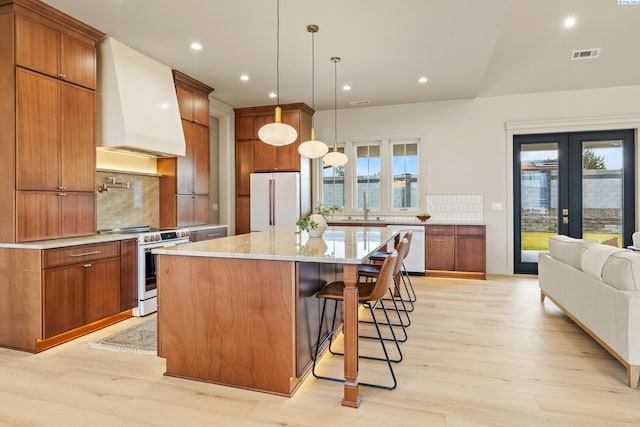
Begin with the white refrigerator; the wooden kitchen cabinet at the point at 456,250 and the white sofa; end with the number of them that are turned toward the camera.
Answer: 2

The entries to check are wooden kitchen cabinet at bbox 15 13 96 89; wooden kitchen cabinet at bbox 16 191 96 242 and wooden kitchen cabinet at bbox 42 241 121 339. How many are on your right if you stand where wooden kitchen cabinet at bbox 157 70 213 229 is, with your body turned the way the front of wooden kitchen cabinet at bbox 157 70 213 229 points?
3

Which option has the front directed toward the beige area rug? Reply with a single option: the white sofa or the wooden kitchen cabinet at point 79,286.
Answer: the wooden kitchen cabinet

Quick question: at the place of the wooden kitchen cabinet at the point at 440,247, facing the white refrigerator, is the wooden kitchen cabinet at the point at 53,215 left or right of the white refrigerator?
left

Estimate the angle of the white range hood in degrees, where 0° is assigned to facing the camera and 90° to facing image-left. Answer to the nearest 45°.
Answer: approximately 315°

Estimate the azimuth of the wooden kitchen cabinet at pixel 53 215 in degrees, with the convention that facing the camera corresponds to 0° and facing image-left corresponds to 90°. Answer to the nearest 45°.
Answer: approximately 315°

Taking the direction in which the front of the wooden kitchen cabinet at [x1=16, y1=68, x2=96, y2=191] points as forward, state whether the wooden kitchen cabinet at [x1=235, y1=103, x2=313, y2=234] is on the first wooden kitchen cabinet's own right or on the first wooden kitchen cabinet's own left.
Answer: on the first wooden kitchen cabinet's own left

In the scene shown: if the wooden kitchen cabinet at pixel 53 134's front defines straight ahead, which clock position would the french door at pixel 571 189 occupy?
The french door is roughly at 11 o'clock from the wooden kitchen cabinet.
